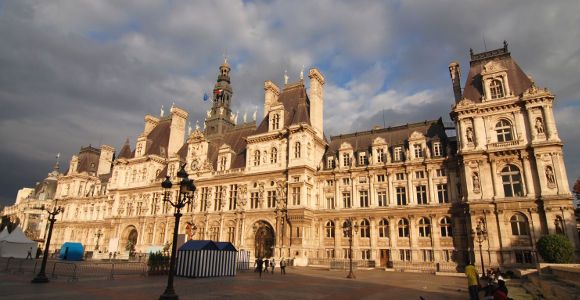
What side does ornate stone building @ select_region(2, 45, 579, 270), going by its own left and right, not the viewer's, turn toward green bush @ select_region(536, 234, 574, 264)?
left

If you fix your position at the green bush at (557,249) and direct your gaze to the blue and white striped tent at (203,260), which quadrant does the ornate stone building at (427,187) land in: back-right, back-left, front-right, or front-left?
front-right

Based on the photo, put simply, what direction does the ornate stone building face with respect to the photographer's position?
facing the viewer and to the left of the viewer

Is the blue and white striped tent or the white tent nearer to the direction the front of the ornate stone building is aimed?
the blue and white striped tent

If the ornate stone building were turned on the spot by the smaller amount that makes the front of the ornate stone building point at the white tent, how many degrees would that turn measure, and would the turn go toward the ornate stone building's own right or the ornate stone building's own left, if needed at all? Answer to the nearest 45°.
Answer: approximately 45° to the ornate stone building's own right

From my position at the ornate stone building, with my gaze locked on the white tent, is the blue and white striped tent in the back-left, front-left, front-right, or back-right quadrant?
front-left

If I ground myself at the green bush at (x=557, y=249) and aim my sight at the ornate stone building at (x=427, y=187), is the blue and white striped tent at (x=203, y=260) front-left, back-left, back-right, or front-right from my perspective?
front-left

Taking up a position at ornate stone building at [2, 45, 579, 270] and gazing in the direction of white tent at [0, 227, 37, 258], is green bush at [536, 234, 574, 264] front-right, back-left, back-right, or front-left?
back-left

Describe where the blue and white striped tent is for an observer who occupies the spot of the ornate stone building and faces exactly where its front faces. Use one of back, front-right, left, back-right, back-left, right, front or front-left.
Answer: front
